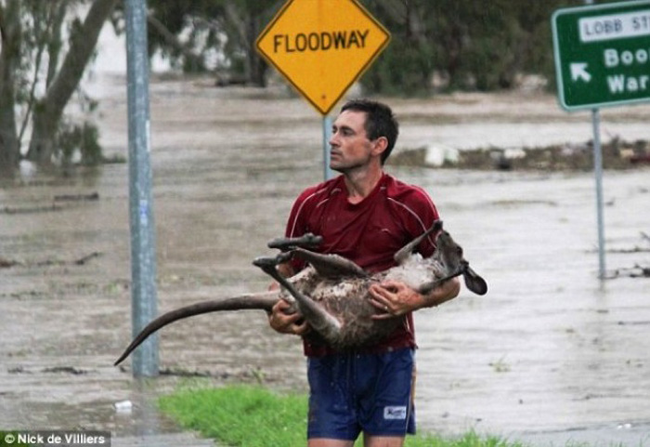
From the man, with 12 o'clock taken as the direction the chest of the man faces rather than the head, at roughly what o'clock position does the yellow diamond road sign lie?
The yellow diamond road sign is roughly at 6 o'clock from the man.

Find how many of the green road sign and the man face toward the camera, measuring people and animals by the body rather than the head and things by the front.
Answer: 2

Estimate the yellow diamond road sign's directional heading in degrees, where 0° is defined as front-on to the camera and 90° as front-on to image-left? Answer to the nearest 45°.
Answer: approximately 0°

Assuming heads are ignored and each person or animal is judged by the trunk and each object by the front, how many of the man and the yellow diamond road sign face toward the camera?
2

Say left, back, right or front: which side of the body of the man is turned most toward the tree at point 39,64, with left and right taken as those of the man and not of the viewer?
back

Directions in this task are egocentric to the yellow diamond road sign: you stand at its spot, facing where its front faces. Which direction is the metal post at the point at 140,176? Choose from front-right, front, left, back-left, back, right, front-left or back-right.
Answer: right

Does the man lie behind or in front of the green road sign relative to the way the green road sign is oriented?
in front

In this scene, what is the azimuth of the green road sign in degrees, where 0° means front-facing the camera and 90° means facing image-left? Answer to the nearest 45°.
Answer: approximately 0°
